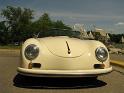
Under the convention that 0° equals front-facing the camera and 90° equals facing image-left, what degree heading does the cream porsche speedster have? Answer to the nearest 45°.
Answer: approximately 0°
